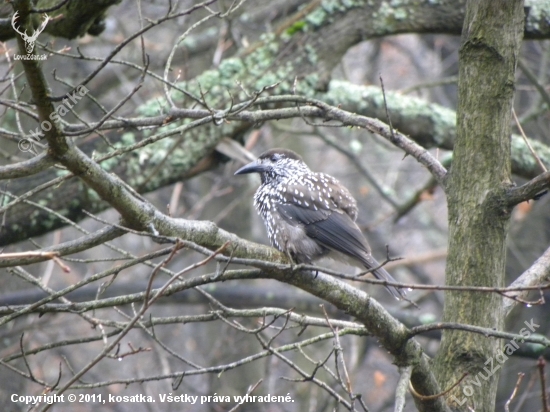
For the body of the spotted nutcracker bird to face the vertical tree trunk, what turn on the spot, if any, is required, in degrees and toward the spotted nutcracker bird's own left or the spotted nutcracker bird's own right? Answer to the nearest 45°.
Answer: approximately 135° to the spotted nutcracker bird's own left

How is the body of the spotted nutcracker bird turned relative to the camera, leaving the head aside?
to the viewer's left
